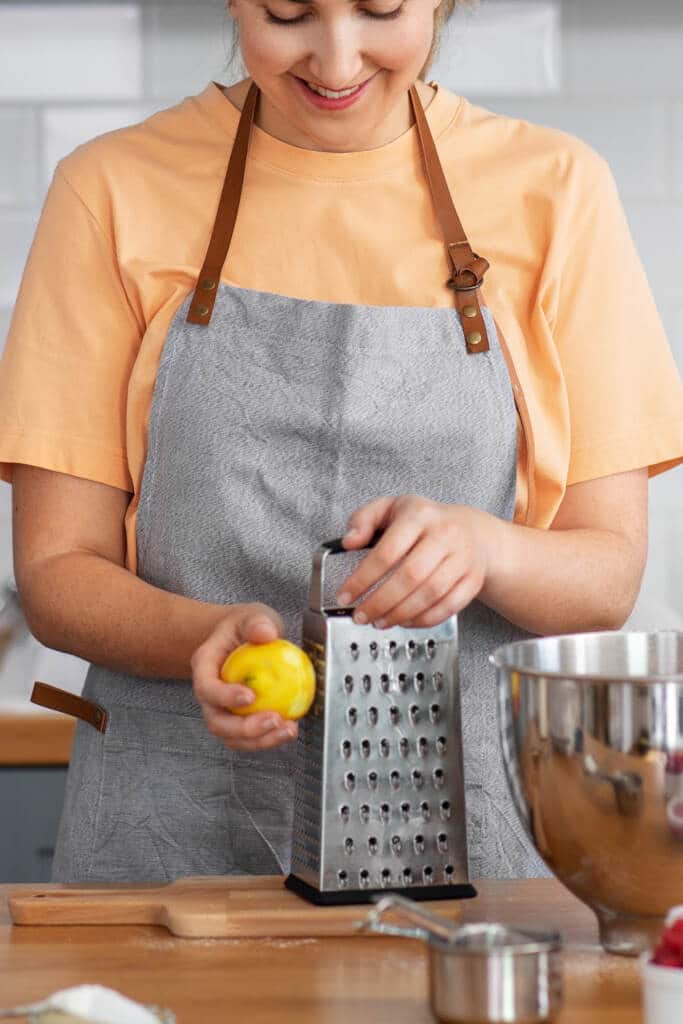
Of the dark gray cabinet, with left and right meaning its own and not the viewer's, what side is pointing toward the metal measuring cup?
front

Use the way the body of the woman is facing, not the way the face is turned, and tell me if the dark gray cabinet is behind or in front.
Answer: behind

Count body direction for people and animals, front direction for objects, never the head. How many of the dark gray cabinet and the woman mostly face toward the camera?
2

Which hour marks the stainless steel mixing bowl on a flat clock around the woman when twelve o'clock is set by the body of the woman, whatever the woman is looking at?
The stainless steel mixing bowl is roughly at 11 o'clock from the woman.

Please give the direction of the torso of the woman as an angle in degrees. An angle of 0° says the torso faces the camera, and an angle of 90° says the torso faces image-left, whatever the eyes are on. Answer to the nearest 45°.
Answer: approximately 0°
